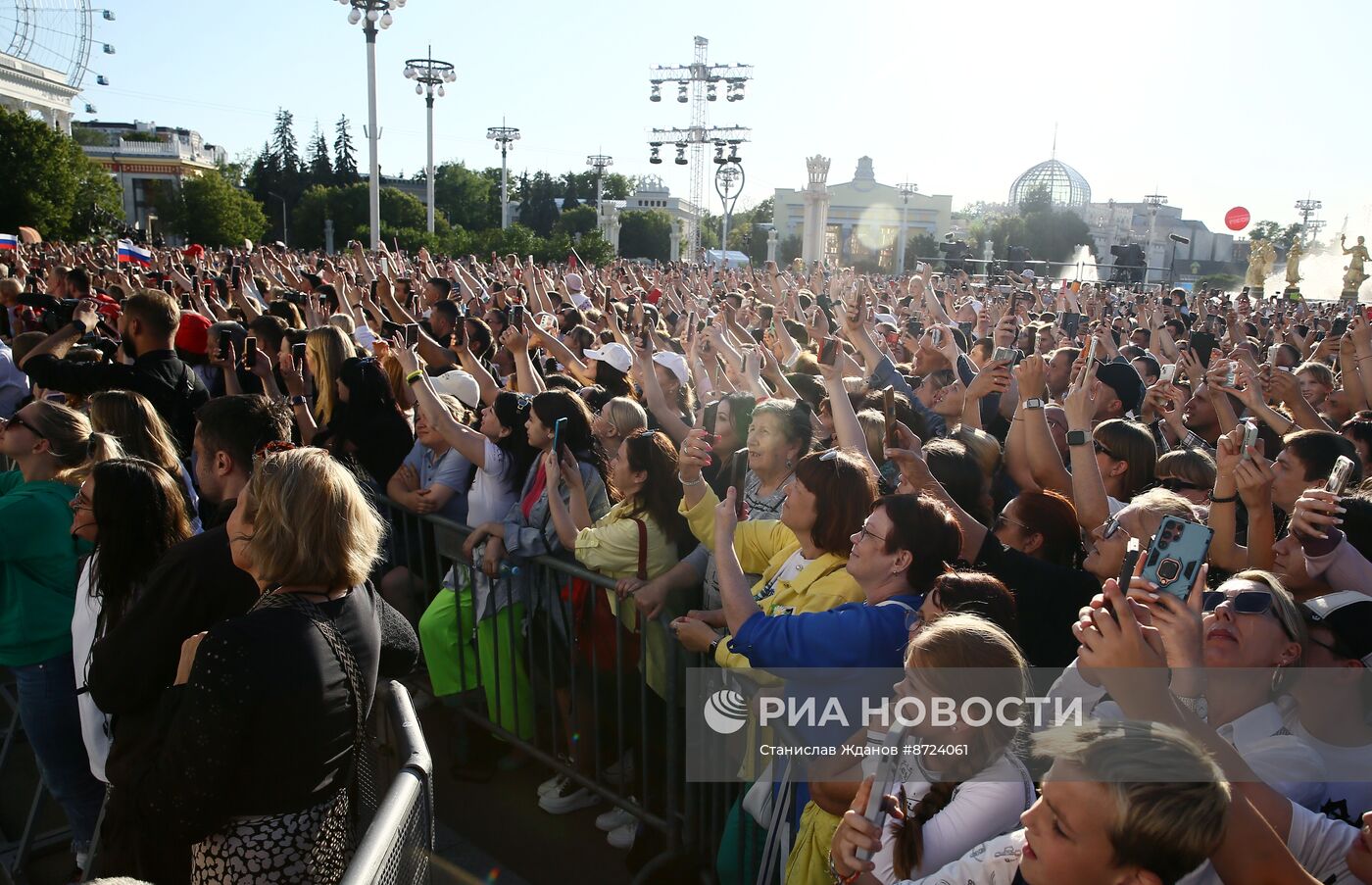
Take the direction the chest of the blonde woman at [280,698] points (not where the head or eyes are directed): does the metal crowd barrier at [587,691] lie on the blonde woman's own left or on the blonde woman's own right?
on the blonde woman's own right

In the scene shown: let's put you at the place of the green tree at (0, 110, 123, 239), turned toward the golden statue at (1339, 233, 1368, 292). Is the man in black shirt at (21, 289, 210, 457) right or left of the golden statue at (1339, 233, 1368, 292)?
right

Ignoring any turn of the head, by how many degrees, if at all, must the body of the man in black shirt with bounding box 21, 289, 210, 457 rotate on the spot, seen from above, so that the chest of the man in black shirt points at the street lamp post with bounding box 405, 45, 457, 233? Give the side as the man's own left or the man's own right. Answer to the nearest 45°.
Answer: approximately 45° to the man's own right

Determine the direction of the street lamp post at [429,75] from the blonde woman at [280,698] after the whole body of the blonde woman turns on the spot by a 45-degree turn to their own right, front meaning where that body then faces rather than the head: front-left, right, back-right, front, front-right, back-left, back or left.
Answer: front

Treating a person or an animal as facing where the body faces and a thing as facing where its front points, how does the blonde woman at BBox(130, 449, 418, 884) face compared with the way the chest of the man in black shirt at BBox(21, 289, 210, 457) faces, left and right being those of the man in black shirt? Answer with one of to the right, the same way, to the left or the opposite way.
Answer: the same way

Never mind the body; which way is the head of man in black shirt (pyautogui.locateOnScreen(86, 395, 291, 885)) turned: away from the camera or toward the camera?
away from the camera

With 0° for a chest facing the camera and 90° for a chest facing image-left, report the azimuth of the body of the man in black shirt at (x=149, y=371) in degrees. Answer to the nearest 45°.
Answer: approximately 135°

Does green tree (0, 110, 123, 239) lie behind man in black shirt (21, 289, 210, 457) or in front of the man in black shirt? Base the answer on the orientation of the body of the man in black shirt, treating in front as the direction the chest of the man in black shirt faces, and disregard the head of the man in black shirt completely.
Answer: in front
